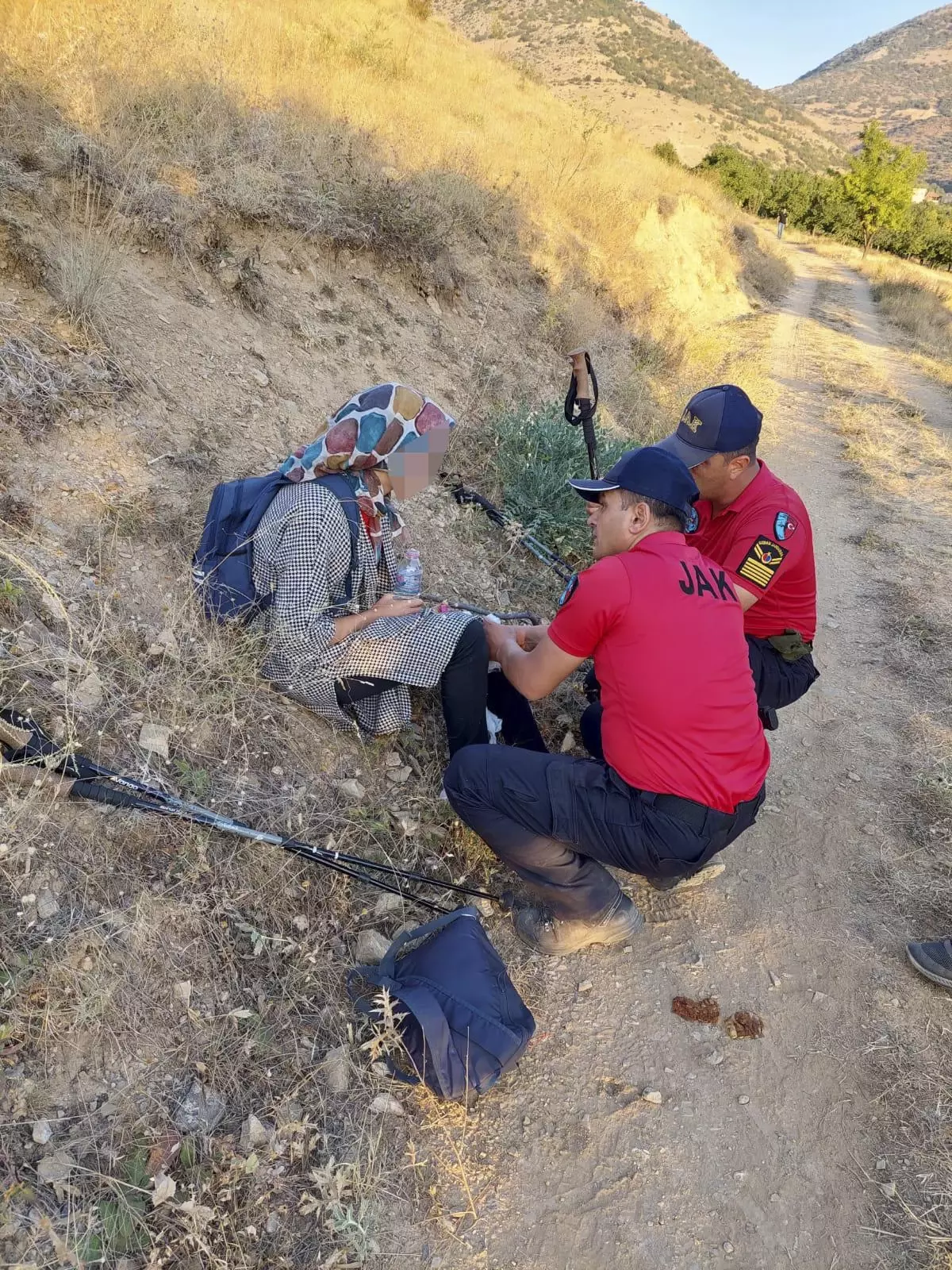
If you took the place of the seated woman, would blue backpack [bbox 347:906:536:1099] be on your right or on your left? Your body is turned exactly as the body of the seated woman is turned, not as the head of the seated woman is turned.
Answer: on your right

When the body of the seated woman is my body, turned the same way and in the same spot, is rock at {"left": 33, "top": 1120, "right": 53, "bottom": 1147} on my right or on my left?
on my right

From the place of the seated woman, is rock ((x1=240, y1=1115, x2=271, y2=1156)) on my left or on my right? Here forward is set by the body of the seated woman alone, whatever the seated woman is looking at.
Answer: on my right

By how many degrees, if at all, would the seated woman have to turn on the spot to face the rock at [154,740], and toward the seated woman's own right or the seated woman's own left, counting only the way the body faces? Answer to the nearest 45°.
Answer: approximately 135° to the seated woman's own right

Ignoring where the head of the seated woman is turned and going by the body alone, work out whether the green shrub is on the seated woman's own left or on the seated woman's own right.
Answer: on the seated woman's own left

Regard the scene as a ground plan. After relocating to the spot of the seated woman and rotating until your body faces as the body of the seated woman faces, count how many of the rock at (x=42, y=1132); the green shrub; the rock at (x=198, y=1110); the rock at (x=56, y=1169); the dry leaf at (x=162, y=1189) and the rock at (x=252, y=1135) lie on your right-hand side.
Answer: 5

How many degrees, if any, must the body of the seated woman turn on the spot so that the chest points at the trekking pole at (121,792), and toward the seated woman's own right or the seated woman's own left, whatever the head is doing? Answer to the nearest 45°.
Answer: approximately 135° to the seated woman's own right

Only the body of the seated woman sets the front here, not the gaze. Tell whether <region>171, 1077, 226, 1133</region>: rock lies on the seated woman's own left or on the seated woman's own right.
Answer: on the seated woman's own right

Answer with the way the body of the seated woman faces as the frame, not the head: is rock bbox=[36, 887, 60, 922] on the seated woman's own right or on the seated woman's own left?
on the seated woman's own right

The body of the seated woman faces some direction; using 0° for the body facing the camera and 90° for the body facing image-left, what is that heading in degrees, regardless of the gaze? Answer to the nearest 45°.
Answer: approximately 270°

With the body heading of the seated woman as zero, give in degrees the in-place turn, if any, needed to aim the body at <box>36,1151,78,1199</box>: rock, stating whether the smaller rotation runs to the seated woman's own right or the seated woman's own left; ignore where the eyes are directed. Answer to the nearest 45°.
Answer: approximately 90° to the seated woman's own right
